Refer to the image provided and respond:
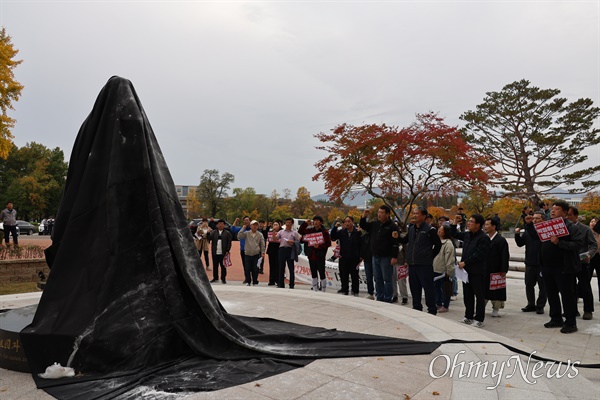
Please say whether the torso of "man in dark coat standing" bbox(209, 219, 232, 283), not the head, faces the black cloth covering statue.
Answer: yes

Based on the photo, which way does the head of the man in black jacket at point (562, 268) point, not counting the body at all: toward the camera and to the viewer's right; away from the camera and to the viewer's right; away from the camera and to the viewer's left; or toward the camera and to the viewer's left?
toward the camera and to the viewer's left

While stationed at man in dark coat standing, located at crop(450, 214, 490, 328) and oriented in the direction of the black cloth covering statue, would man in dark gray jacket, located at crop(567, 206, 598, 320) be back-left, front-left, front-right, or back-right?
back-left

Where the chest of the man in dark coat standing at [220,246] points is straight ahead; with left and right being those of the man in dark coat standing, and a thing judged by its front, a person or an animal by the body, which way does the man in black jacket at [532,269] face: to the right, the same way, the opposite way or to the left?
to the right

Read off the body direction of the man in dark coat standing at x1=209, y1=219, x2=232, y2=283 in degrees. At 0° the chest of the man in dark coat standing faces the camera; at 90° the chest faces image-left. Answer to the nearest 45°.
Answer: approximately 0°

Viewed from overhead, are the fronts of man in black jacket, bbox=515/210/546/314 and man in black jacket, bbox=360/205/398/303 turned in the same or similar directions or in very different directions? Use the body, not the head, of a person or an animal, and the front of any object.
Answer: same or similar directions

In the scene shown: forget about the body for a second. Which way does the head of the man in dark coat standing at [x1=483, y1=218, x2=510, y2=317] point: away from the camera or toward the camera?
toward the camera

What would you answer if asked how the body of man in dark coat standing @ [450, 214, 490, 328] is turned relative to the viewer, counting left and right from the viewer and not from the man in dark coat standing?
facing the viewer and to the left of the viewer

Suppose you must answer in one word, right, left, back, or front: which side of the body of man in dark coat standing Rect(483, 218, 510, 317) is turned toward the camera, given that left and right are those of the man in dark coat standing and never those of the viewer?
left

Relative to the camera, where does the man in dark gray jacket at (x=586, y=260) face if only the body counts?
to the viewer's left

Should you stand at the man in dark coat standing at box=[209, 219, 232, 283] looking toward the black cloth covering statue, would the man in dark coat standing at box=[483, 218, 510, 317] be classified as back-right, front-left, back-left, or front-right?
front-left

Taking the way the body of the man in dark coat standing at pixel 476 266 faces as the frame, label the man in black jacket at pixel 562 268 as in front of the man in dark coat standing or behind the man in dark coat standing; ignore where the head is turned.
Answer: behind

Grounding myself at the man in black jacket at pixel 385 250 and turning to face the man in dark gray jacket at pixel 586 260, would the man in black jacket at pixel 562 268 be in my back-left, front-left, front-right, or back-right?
front-right

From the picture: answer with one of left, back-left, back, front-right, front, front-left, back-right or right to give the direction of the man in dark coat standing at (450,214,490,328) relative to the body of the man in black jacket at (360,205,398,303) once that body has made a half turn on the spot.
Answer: right
